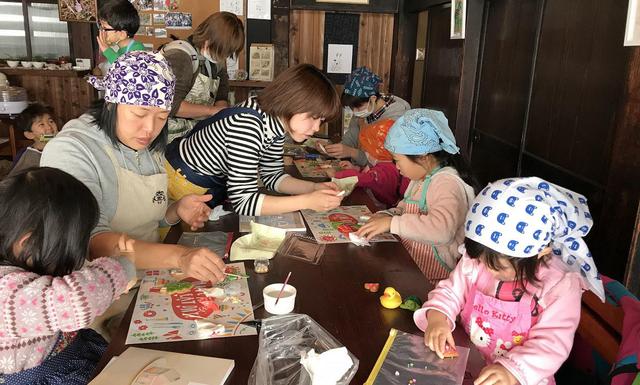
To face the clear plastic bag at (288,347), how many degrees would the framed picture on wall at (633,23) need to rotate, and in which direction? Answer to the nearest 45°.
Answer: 0° — it already faces it

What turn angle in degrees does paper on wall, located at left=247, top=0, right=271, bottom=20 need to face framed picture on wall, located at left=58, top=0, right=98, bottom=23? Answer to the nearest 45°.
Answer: approximately 90° to its right

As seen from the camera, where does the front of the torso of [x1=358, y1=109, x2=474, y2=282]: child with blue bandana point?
to the viewer's left

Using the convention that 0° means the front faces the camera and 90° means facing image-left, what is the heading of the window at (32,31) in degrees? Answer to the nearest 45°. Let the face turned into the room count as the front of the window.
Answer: approximately 0°

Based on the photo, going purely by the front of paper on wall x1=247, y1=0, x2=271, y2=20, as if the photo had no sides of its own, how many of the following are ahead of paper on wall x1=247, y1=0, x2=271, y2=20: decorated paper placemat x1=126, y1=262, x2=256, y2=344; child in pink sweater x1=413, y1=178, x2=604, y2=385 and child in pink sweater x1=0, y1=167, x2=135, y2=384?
3

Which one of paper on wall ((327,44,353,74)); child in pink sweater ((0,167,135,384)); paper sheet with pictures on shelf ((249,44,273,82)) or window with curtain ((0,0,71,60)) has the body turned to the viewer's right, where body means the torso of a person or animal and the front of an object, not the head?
the child in pink sweater

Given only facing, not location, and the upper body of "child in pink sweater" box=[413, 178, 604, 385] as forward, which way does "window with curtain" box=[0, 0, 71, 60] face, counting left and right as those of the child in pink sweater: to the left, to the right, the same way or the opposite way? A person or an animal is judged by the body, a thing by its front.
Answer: to the left
